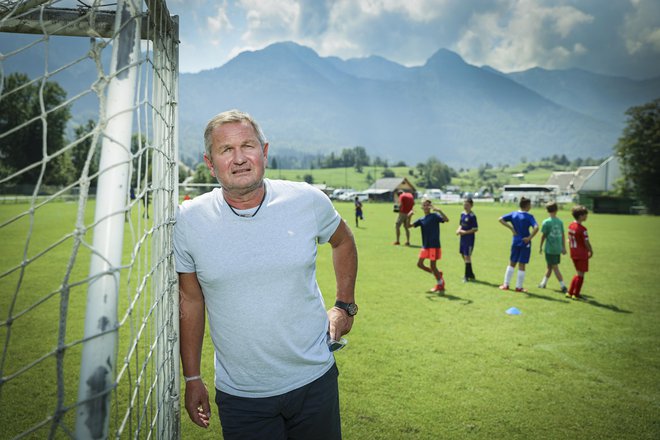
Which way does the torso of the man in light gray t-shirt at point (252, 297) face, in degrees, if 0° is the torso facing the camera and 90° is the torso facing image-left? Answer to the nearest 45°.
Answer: approximately 0°

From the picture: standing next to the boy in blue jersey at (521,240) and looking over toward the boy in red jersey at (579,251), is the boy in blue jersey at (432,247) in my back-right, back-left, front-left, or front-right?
back-right
